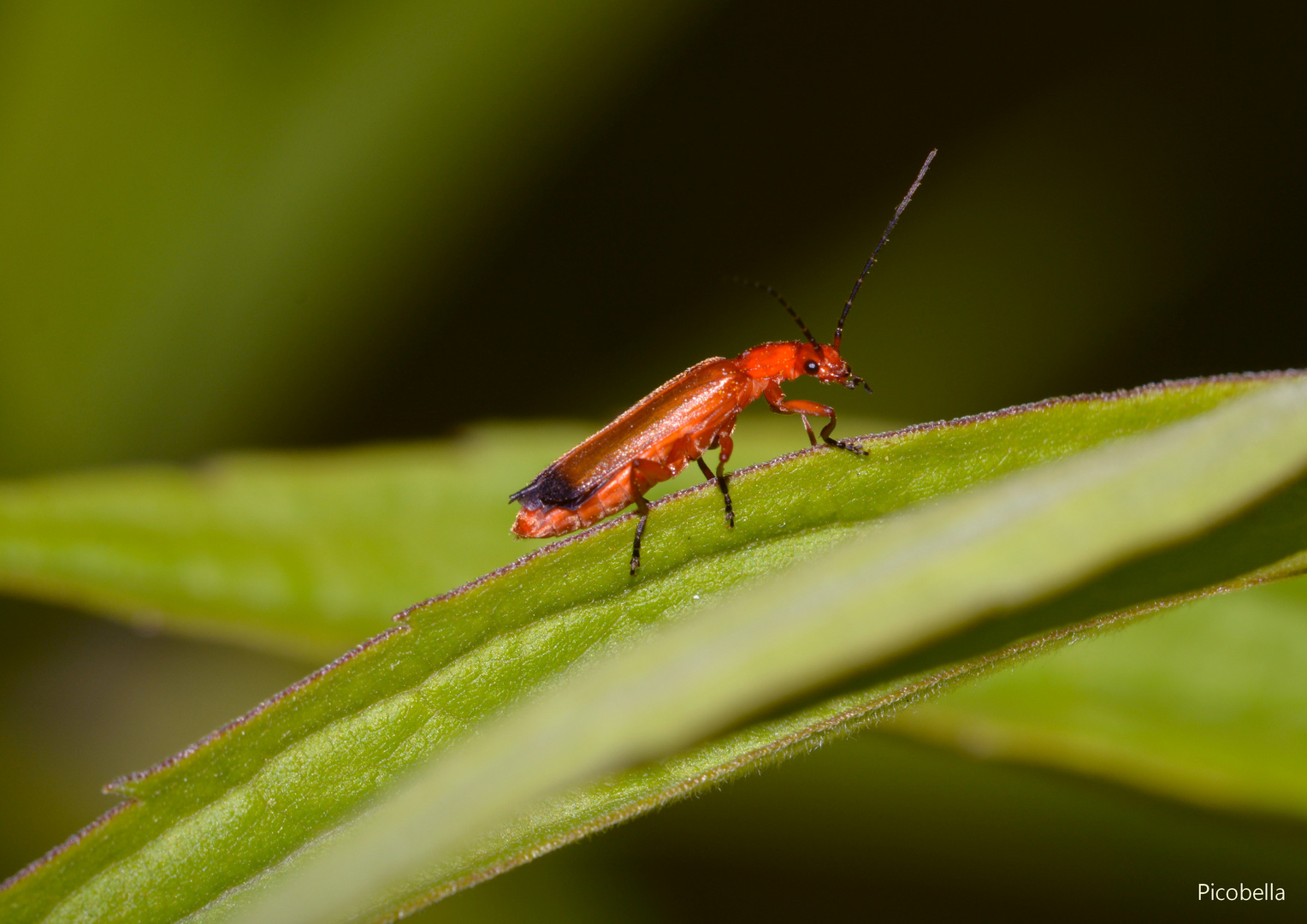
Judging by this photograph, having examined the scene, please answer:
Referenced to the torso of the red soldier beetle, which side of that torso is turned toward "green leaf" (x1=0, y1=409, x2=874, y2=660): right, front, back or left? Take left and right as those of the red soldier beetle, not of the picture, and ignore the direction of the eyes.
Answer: back

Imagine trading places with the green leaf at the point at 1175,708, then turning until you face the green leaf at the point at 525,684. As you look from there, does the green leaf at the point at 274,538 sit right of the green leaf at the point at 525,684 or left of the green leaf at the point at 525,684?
right

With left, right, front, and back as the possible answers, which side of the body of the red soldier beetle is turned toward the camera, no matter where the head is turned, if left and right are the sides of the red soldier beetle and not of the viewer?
right
